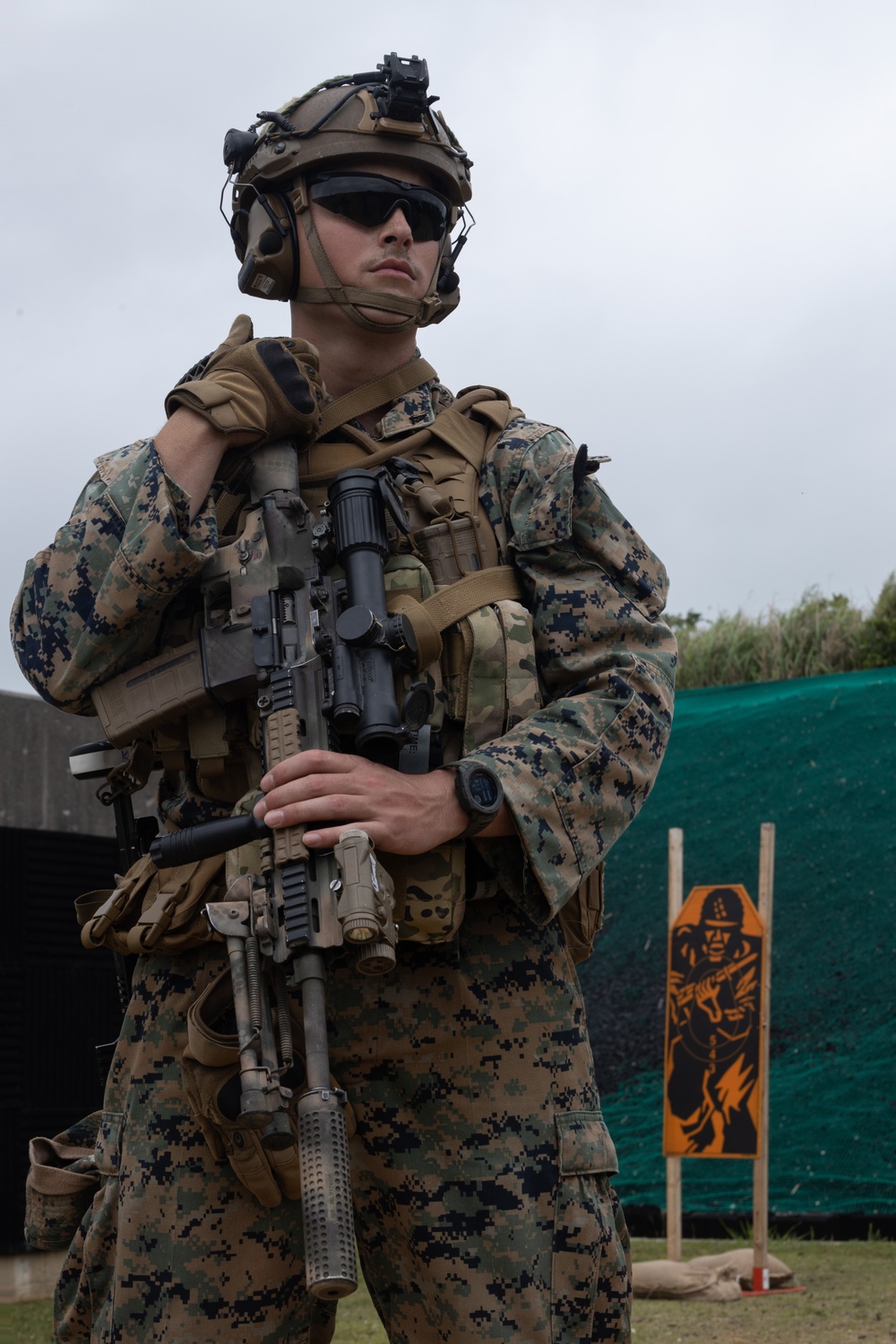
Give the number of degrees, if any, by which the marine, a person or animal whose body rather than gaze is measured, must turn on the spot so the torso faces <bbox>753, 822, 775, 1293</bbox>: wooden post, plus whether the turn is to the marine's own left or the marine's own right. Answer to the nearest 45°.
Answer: approximately 180°

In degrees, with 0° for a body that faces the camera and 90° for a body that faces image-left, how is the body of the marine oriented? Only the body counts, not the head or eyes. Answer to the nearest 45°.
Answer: approximately 0°

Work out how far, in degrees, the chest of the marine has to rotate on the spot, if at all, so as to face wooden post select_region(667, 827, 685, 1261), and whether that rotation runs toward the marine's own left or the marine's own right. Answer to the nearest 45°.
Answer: approximately 180°

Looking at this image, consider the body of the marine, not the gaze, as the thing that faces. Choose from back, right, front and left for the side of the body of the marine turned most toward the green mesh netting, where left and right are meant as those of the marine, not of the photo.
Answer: back
